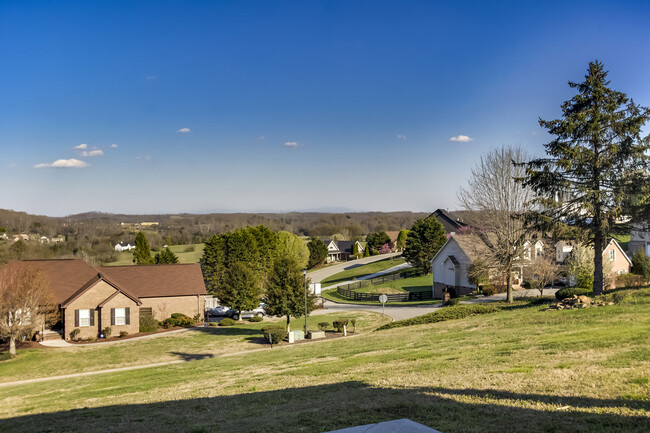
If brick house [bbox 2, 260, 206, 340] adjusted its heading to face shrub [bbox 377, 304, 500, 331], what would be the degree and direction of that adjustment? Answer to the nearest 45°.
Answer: approximately 45° to its left

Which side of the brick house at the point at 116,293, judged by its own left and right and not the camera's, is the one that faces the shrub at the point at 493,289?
left

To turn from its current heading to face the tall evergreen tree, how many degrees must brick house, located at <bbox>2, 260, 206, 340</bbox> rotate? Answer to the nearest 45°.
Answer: approximately 45° to its left

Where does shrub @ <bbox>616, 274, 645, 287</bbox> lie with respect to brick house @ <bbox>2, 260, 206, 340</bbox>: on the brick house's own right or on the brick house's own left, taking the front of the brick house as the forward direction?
on the brick house's own left

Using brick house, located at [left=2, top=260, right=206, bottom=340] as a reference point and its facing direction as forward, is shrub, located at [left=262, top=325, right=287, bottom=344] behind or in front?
in front

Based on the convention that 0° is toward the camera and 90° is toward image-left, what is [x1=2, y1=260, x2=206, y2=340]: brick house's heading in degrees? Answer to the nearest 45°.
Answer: approximately 0°

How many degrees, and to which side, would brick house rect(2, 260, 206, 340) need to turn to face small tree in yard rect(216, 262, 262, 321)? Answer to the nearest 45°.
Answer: approximately 90° to its left

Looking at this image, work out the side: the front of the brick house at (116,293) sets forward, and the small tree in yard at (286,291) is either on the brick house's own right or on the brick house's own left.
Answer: on the brick house's own left

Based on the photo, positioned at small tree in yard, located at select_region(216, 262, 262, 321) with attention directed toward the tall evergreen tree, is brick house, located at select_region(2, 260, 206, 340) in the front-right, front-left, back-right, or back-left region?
back-right

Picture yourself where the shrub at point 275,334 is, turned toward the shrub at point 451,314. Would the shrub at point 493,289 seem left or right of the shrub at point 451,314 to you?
left

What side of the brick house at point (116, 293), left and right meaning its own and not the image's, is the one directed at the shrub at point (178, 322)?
left
